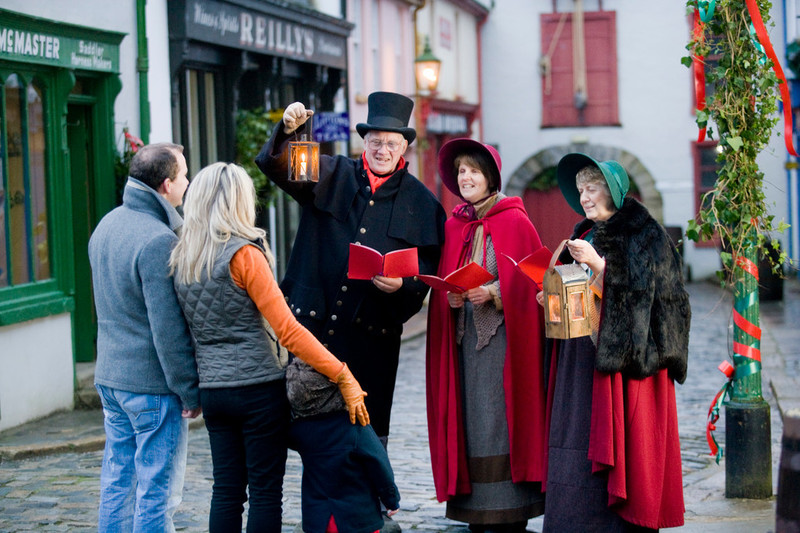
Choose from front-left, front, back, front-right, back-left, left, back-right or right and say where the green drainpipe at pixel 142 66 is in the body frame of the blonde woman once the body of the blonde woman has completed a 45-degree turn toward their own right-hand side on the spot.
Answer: left

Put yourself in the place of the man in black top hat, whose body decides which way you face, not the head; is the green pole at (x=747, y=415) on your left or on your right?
on your left

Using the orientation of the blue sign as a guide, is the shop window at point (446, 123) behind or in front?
behind

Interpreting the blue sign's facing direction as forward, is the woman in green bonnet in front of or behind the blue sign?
in front

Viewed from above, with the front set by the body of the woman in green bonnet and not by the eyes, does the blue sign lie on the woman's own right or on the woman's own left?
on the woman's own right

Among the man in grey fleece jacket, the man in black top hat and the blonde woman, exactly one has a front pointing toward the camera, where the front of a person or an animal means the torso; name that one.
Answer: the man in black top hat

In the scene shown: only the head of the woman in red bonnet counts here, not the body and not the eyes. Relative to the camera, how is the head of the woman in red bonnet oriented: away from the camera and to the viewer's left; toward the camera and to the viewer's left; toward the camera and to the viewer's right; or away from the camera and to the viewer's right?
toward the camera and to the viewer's left

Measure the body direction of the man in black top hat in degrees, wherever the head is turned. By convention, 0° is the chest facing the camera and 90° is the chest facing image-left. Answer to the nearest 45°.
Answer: approximately 0°

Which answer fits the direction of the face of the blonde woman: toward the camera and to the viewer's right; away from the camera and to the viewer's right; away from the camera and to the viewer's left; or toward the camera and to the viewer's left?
away from the camera and to the viewer's right

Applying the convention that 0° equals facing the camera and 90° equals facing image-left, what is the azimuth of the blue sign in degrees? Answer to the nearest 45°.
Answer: approximately 0°

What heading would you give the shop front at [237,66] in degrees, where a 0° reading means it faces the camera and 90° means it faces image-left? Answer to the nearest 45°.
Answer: approximately 315°

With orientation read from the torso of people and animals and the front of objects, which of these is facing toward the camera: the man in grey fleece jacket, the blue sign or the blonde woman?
the blue sign

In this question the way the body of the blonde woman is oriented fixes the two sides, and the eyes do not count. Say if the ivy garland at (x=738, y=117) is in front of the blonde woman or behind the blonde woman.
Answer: in front

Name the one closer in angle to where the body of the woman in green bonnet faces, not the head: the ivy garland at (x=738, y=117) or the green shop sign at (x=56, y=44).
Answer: the green shop sign
